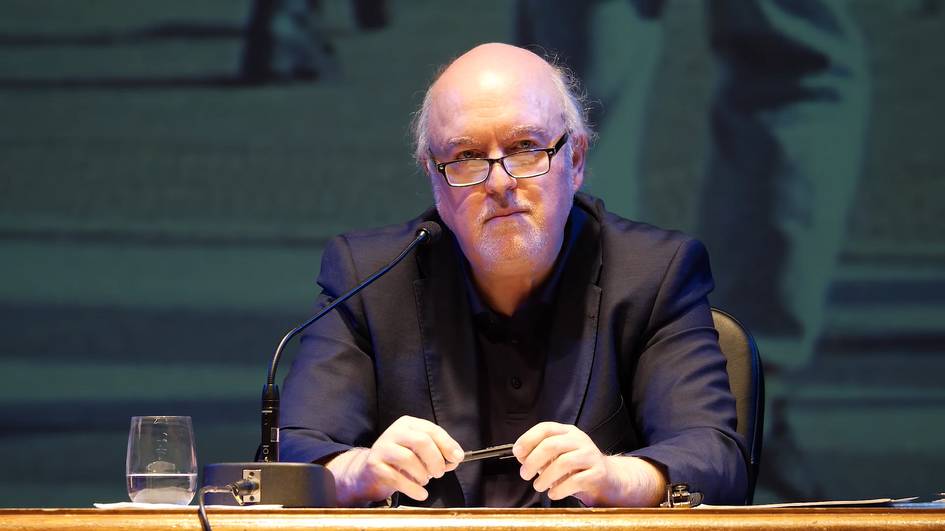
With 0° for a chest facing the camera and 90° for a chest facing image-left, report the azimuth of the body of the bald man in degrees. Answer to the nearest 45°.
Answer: approximately 0°

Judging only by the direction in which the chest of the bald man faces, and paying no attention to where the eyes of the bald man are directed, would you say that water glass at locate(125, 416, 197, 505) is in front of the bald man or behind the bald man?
in front

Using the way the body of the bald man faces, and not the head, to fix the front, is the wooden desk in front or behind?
in front
